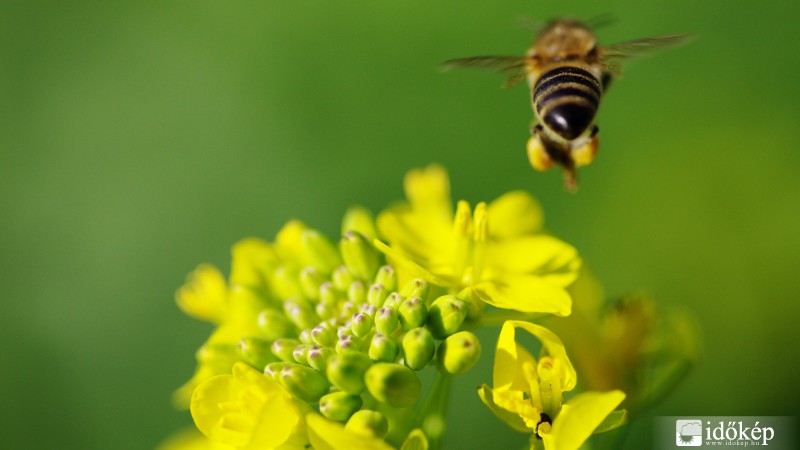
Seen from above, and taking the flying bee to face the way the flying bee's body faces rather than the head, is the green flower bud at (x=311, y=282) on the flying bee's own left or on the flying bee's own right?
on the flying bee's own left

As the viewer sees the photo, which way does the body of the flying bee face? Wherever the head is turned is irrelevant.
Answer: away from the camera

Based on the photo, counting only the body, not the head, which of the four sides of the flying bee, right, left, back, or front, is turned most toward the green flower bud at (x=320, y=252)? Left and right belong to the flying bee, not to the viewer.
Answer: left
